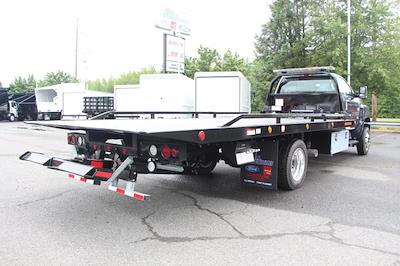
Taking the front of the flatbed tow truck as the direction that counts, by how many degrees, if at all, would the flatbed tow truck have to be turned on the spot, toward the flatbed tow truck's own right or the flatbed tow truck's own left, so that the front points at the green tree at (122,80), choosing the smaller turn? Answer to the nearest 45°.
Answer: approximately 45° to the flatbed tow truck's own left

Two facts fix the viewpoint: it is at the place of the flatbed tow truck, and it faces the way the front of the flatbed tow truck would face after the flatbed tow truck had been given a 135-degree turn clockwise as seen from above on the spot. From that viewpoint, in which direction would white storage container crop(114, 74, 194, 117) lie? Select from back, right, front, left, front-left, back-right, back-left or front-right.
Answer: back

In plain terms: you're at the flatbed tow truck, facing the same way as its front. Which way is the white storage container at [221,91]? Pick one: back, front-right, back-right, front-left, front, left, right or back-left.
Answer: front-left

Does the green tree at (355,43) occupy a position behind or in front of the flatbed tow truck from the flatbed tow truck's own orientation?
in front

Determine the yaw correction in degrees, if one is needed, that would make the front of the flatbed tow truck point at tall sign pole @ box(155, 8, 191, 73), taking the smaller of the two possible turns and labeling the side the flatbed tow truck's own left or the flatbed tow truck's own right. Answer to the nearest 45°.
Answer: approximately 45° to the flatbed tow truck's own left

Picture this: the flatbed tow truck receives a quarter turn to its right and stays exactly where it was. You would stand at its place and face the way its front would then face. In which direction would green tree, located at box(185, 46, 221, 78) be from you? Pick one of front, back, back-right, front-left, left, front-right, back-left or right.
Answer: back-left

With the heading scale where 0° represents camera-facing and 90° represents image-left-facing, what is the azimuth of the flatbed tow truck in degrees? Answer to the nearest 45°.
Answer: approximately 225°

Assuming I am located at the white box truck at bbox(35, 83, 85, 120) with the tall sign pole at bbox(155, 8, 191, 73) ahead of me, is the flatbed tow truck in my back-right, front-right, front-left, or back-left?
front-right
